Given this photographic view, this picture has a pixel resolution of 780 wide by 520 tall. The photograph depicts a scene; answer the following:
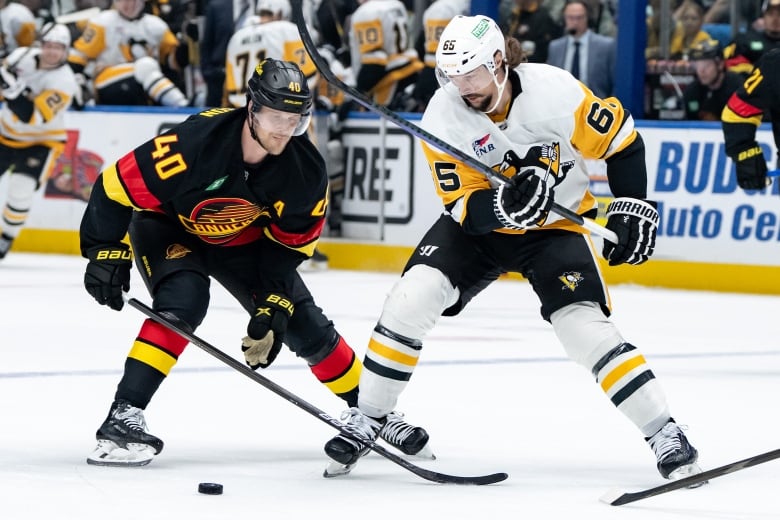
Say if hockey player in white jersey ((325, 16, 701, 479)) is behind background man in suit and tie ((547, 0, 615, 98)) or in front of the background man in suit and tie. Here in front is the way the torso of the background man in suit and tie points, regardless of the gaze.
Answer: in front

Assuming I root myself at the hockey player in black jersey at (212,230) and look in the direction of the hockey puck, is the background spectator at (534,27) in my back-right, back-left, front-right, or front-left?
back-left

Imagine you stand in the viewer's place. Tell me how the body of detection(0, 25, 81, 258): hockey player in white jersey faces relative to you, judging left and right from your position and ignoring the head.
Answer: facing the viewer and to the left of the viewer

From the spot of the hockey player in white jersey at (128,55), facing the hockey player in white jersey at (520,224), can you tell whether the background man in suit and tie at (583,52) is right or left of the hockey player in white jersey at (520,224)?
left

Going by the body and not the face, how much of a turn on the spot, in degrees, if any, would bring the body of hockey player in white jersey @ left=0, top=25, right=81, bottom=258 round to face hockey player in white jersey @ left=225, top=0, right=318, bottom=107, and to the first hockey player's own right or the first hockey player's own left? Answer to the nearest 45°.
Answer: approximately 135° to the first hockey player's own left

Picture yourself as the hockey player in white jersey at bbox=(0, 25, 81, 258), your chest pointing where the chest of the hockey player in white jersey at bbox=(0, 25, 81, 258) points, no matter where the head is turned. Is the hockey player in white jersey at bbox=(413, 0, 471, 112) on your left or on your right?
on your left

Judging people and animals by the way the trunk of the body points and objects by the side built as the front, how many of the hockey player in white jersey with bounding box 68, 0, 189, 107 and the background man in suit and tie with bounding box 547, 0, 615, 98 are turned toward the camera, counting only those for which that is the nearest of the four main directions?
2

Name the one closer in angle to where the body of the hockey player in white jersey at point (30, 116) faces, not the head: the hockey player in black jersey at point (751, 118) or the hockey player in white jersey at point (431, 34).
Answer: the hockey player in black jersey

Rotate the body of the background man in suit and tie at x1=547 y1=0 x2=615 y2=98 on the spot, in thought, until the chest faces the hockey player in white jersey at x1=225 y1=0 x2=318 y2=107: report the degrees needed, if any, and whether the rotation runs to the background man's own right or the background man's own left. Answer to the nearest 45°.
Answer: approximately 90° to the background man's own right

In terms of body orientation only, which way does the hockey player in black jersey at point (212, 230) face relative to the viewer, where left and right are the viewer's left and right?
facing the viewer and to the right of the viewer

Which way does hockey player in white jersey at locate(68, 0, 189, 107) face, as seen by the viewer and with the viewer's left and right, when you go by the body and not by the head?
facing the viewer

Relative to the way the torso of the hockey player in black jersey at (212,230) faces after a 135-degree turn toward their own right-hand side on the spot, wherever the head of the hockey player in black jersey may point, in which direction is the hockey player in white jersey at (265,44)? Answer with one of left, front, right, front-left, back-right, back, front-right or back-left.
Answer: right

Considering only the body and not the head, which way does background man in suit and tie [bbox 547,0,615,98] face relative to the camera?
toward the camera
